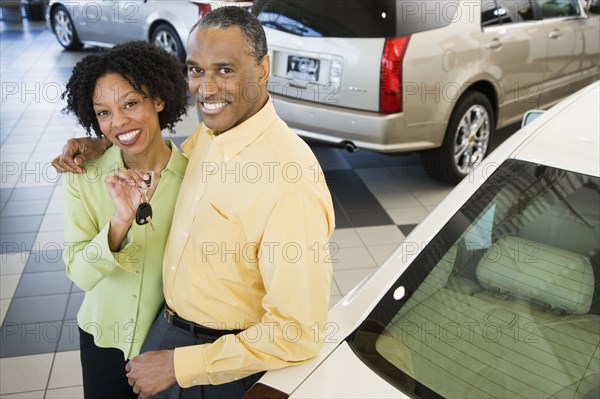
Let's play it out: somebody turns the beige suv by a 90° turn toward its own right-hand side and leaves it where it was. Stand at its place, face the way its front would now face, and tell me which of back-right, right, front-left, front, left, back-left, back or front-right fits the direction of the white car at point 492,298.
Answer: front-right

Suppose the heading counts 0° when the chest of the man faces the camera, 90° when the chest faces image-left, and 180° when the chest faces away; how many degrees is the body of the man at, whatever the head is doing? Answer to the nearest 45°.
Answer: approximately 45°

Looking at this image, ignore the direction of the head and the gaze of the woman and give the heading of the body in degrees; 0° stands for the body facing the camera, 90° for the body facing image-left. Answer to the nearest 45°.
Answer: approximately 315°

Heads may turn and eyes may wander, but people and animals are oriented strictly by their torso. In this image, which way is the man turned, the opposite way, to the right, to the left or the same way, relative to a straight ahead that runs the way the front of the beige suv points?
the opposite way
